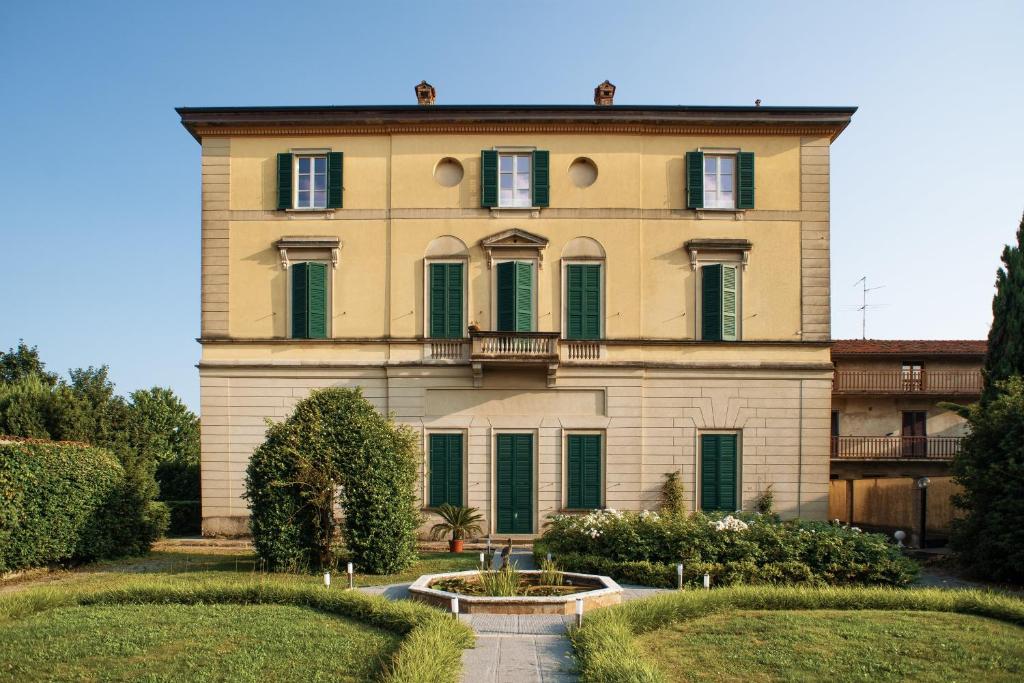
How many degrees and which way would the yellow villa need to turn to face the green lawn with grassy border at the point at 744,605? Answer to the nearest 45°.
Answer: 0° — it already faces it

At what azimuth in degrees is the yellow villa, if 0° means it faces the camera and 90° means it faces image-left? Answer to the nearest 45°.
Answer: approximately 0°

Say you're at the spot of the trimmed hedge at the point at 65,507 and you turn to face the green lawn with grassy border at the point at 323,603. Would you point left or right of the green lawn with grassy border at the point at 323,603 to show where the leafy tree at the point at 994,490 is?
left

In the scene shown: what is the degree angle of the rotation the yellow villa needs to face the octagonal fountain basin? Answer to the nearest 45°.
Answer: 0° — it already faces it

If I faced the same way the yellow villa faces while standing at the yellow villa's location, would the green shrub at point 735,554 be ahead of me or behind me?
ahead

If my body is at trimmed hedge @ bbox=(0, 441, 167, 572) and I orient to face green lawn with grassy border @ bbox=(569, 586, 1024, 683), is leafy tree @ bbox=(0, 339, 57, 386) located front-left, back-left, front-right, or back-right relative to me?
back-left

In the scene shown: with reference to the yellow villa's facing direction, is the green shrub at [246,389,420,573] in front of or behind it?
in front

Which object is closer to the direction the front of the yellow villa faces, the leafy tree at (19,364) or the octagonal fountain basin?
the octagonal fountain basin

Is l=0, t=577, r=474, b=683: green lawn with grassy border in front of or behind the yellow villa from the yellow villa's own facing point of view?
in front
